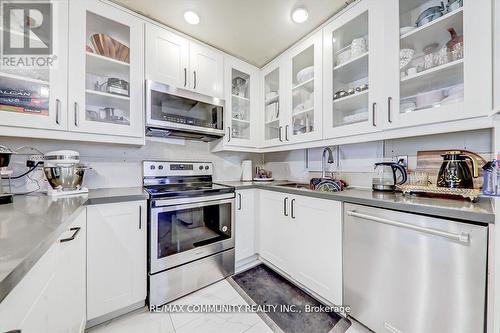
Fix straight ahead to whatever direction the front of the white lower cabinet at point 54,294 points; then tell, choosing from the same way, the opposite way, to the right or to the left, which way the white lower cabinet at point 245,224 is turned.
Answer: to the right

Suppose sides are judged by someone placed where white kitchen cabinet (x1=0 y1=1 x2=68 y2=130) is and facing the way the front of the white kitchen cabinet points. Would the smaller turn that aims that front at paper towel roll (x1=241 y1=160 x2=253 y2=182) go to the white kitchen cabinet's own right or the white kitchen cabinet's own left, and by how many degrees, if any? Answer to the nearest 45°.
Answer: approximately 90° to the white kitchen cabinet's own left

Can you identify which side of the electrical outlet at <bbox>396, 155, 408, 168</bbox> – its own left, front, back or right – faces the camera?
front

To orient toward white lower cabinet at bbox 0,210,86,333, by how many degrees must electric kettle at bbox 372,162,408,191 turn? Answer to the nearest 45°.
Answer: approximately 45° to its left

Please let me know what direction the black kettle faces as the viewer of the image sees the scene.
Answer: facing to the left of the viewer

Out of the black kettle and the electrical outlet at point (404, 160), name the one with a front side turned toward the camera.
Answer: the electrical outlet

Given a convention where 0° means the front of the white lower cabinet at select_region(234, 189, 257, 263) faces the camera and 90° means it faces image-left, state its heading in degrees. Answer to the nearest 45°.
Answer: approximately 315°

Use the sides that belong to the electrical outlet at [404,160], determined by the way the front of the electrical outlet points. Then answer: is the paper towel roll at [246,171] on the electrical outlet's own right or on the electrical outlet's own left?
on the electrical outlet's own right

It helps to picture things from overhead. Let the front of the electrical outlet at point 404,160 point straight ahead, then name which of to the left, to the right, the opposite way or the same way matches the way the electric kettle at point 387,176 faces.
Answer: to the right

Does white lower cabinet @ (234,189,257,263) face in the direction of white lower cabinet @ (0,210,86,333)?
no

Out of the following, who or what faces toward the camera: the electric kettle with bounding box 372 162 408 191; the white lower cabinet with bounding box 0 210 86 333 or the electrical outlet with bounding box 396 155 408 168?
the electrical outlet
